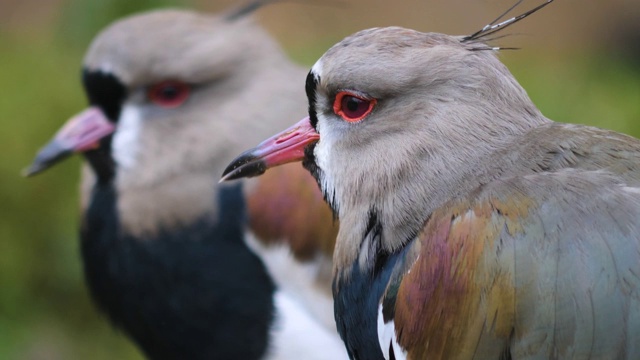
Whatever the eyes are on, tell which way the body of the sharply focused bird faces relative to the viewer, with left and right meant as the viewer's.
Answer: facing to the left of the viewer
